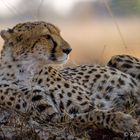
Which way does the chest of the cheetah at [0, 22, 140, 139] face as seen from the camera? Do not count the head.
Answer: to the viewer's left
